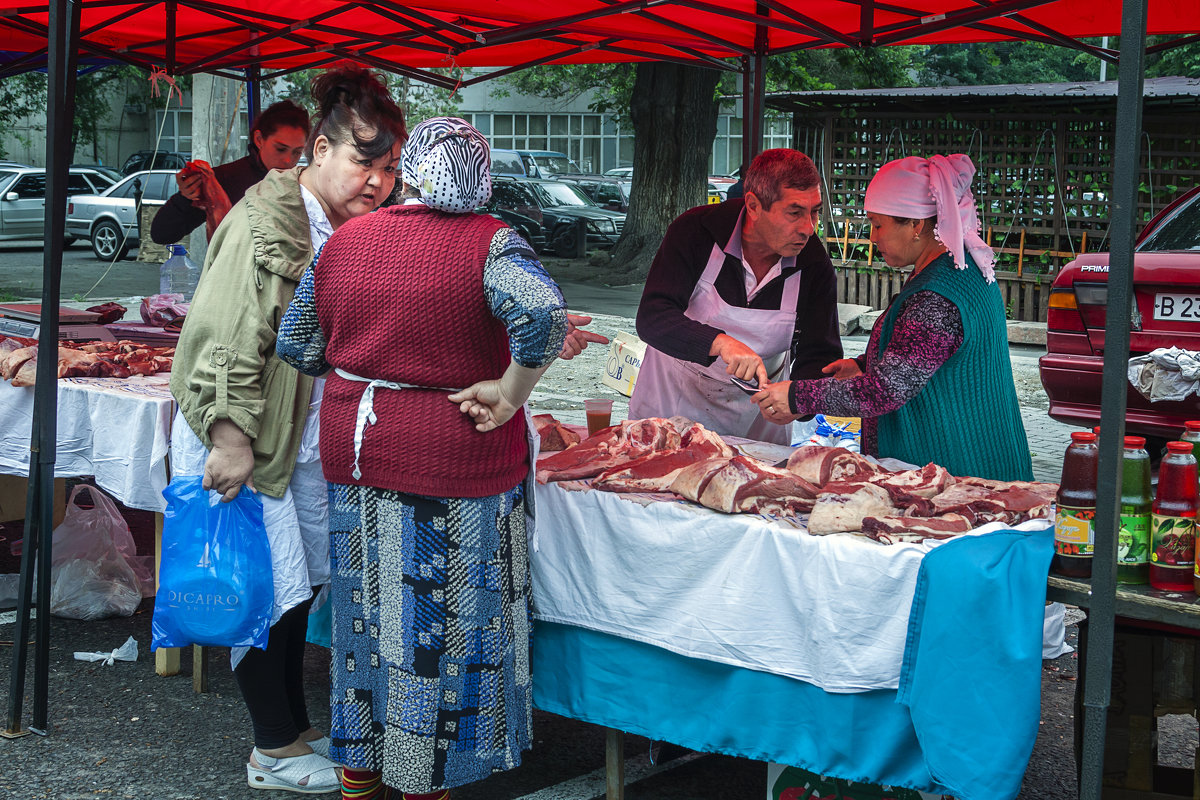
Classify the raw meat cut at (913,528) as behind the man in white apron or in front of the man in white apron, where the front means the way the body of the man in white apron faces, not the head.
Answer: in front

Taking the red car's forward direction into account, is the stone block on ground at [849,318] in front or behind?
in front

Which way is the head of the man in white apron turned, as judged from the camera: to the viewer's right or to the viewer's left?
to the viewer's right

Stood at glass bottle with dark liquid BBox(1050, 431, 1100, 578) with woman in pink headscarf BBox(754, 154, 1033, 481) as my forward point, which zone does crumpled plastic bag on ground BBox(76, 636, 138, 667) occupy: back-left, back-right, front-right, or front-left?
front-left

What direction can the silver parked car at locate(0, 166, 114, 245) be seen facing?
to the viewer's left

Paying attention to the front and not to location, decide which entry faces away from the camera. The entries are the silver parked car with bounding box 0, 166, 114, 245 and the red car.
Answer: the red car

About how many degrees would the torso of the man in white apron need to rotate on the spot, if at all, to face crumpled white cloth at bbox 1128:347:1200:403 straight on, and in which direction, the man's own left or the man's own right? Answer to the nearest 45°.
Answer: approximately 90° to the man's own left

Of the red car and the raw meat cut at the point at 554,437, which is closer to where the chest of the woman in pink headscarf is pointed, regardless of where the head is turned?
the raw meat cut

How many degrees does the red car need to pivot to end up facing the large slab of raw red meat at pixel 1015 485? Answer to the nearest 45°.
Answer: approximately 180°

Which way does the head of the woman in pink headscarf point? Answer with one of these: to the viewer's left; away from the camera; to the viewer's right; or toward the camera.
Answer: to the viewer's left

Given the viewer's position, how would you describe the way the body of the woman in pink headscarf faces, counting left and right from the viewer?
facing to the left of the viewer

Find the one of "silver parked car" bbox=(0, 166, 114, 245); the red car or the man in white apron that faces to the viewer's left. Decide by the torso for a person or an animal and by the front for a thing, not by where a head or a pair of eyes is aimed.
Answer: the silver parked car

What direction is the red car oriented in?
away from the camera
